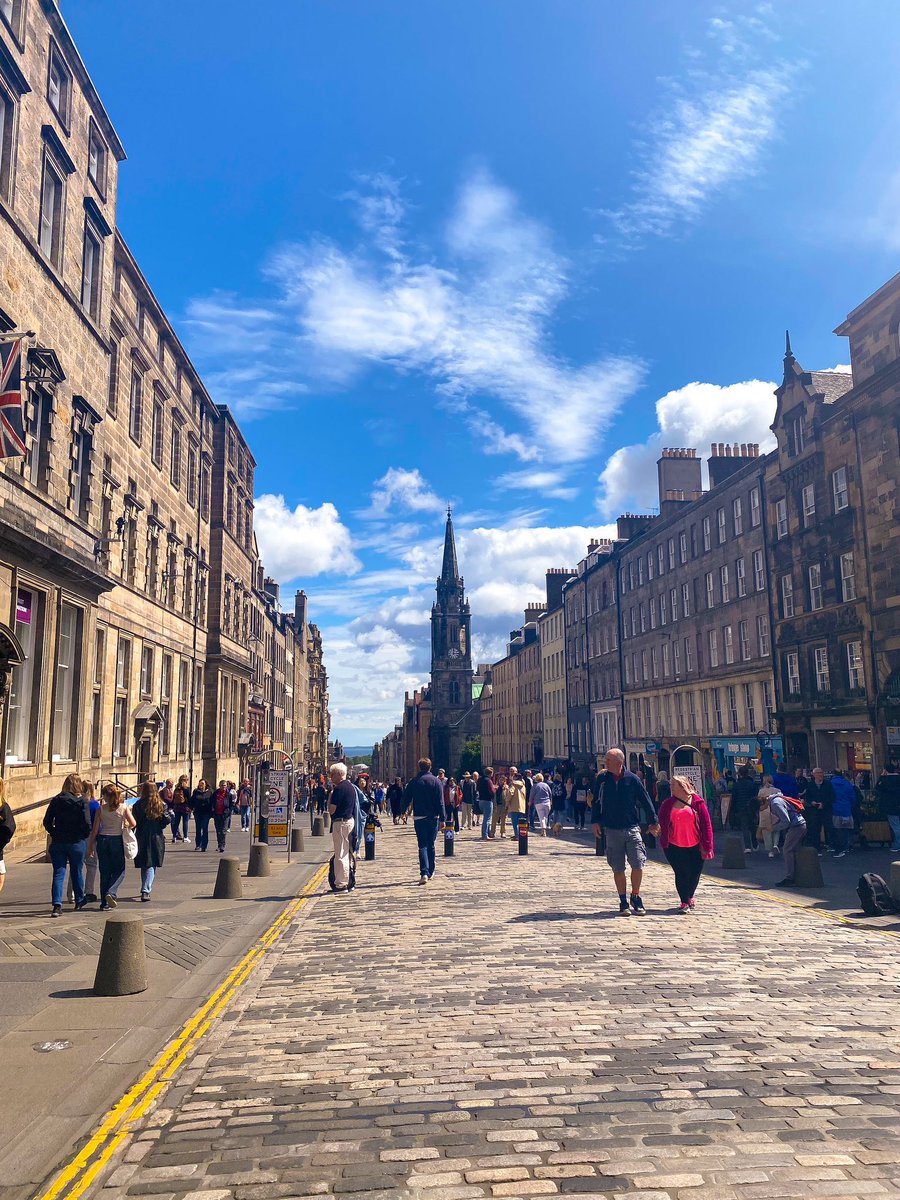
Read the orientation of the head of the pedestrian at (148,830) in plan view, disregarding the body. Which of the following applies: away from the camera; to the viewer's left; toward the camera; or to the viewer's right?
away from the camera

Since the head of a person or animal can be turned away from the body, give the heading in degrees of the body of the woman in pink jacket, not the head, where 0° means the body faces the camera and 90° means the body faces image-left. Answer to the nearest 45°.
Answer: approximately 0°

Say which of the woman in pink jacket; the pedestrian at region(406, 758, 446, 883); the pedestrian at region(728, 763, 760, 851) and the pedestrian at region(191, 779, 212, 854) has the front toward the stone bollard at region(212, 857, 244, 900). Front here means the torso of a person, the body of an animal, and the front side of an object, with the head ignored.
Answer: the pedestrian at region(191, 779, 212, 854)

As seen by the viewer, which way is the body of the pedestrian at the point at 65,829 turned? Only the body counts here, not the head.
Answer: away from the camera

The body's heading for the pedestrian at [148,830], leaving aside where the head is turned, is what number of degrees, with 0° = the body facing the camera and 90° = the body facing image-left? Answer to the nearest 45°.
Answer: approximately 180°
